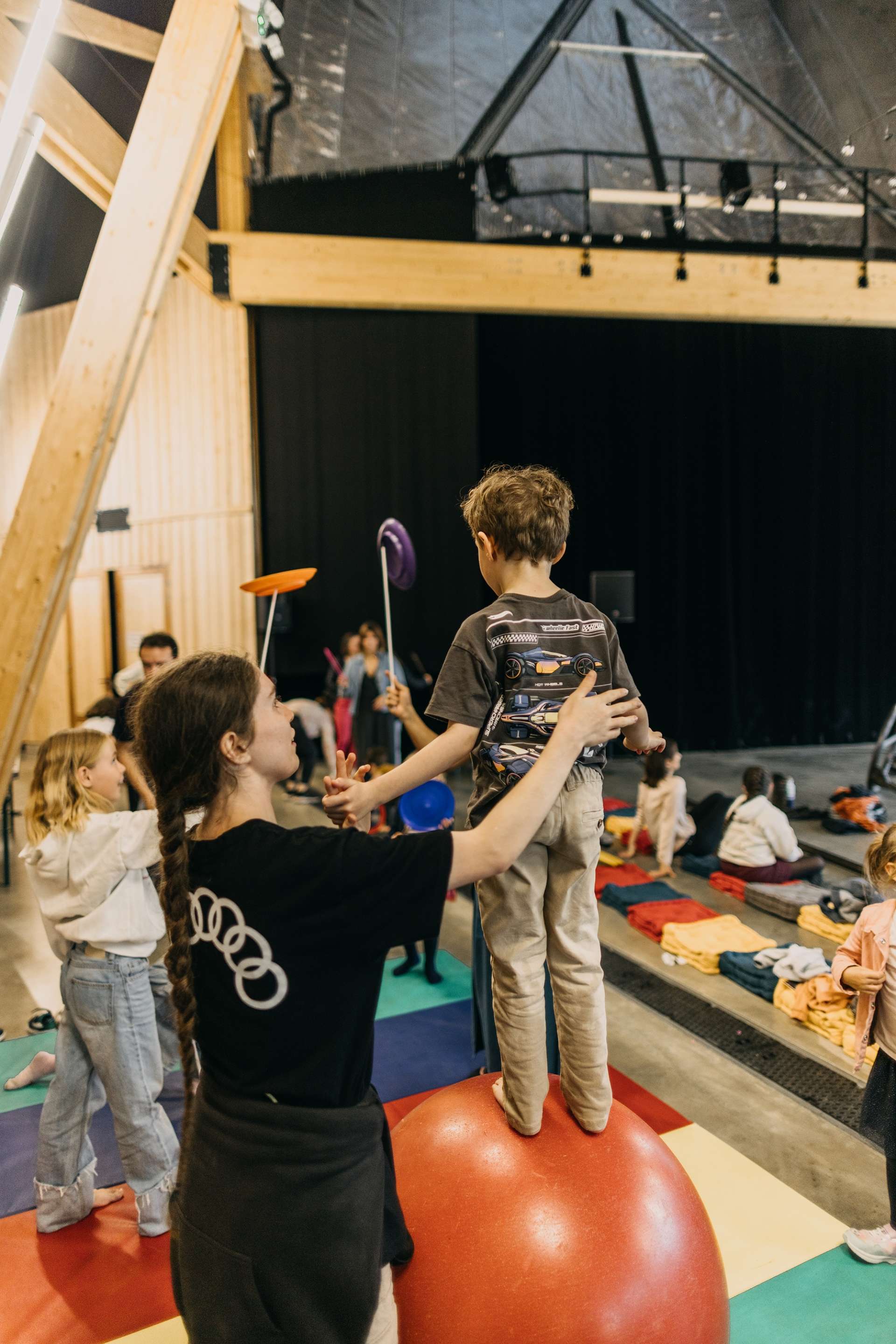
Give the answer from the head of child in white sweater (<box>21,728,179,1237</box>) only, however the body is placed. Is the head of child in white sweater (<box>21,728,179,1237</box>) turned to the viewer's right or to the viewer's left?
to the viewer's right

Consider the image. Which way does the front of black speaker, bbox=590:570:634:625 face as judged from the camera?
facing the viewer

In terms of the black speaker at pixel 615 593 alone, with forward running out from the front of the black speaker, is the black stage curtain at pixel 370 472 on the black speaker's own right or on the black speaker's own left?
on the black speaker's own right

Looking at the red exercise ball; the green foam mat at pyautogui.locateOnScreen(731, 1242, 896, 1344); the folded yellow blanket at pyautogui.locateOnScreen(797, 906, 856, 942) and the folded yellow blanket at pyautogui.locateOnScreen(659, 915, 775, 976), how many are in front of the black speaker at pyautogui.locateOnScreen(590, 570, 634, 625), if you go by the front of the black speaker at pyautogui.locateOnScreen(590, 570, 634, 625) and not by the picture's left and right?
4

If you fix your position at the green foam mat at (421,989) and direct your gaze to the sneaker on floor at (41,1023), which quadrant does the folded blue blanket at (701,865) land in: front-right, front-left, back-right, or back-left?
back-right

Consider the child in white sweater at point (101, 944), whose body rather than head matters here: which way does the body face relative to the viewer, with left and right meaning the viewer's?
facing away from the viewer and to the right of the viewer

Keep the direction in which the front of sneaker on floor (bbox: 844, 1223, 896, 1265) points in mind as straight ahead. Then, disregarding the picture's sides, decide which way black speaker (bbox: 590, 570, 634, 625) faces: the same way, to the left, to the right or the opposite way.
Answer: to the left

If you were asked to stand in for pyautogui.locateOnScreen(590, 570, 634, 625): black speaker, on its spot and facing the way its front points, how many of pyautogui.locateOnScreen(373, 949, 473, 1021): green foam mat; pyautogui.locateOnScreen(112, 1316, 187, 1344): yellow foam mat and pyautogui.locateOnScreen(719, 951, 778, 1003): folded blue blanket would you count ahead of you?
3

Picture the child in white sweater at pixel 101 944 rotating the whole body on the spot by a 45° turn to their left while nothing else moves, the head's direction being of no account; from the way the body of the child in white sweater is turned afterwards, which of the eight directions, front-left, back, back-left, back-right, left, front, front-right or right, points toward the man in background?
front

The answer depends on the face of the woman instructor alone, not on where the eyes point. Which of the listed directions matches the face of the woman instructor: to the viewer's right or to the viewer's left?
to the viewer's right

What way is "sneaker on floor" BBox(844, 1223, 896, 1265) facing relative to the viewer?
to the viewer's left

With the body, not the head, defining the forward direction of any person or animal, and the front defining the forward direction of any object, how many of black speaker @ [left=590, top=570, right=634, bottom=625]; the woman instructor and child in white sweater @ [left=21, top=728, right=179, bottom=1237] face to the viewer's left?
0

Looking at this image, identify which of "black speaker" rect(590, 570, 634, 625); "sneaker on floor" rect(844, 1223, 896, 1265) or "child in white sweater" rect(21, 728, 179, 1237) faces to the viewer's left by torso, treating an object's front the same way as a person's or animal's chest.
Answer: the sneaker on floor
